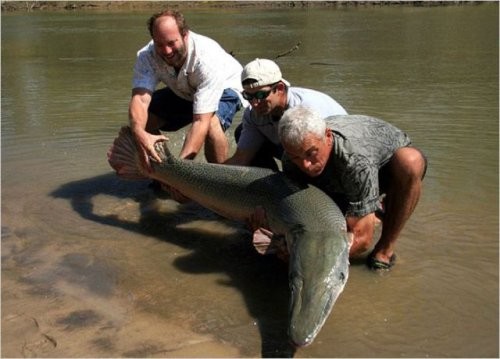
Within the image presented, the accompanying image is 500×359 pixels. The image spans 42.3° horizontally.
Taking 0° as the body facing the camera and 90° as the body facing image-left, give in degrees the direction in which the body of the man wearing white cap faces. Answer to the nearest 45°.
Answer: approximately 45°

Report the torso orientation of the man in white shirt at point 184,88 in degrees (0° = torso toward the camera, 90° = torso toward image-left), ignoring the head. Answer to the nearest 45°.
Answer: approximately 45°

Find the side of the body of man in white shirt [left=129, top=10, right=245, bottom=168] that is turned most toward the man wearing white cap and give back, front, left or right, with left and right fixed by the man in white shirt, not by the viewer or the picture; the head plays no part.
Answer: left

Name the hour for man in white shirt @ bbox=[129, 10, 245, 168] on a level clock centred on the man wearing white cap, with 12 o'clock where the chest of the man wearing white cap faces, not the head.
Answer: The man in white shirt is roughly at 3 o'clock from the man wearing white cap.
